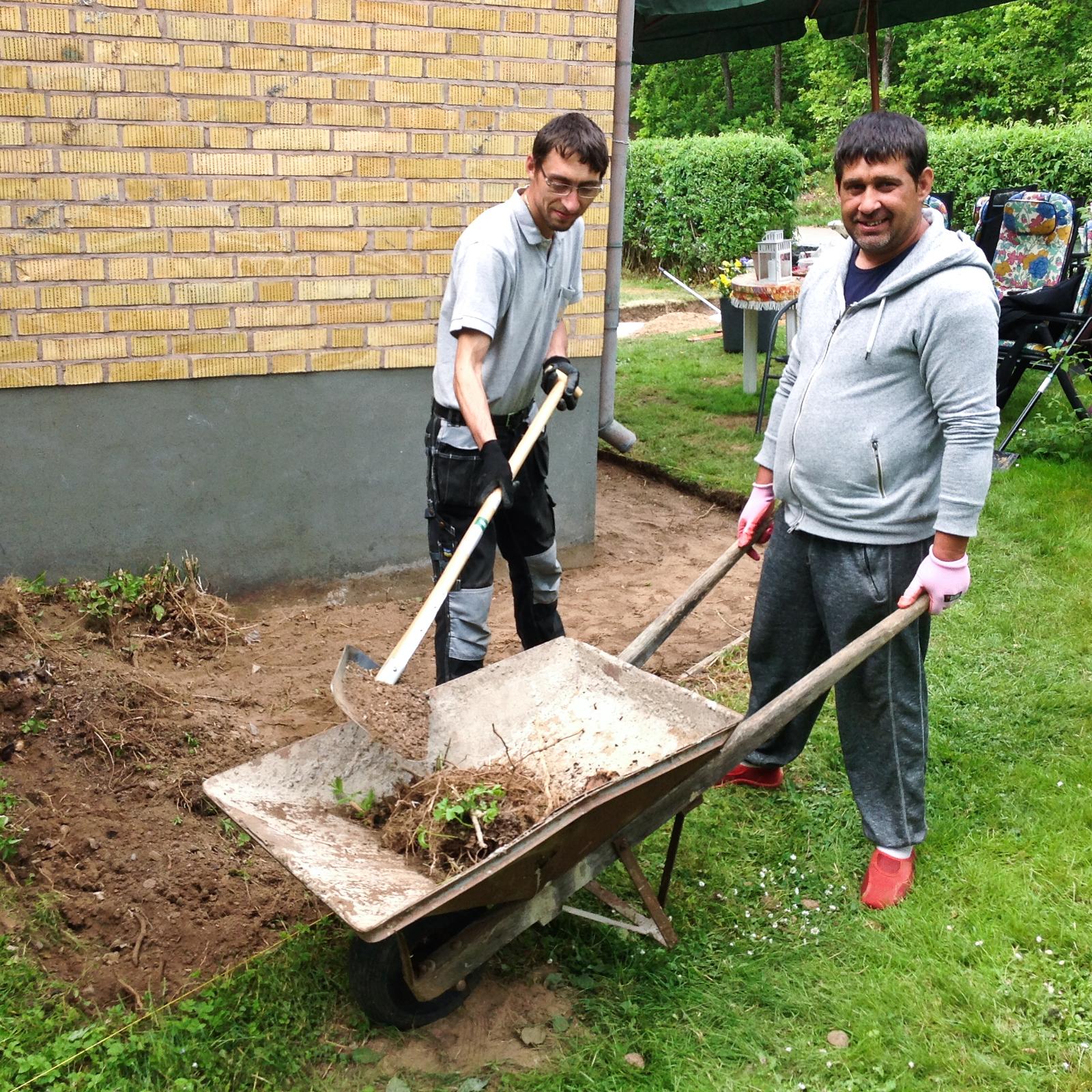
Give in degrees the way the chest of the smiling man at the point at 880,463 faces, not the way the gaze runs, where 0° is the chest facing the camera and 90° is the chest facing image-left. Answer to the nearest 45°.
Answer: approximately 45°

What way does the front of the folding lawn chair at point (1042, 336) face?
to the viewer's left

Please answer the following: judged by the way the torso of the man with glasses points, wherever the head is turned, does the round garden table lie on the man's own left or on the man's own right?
on the man's own left

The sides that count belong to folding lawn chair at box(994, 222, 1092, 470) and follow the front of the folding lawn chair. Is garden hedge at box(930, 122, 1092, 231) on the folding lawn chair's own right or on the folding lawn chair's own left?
on the folding lawn chair's own right

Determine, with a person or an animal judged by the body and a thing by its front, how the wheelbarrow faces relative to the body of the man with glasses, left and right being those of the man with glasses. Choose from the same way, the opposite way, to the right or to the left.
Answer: to the right

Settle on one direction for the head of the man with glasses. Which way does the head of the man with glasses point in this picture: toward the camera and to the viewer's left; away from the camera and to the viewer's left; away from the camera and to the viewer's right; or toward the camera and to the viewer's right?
toward the camera and to the viewer's right

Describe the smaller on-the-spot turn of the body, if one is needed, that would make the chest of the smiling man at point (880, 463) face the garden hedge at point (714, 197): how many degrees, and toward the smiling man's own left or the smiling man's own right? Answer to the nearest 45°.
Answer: approximately 135° to the smiling man's own right

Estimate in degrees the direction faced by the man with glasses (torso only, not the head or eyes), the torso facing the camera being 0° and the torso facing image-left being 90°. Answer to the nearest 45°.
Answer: approximately 315°

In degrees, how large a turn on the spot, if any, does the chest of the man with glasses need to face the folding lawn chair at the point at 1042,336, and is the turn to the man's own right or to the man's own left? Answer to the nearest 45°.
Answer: approximately 90° to the man's own left

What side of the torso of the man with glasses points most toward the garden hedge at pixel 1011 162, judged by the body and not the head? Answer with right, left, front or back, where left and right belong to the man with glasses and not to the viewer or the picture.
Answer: left
